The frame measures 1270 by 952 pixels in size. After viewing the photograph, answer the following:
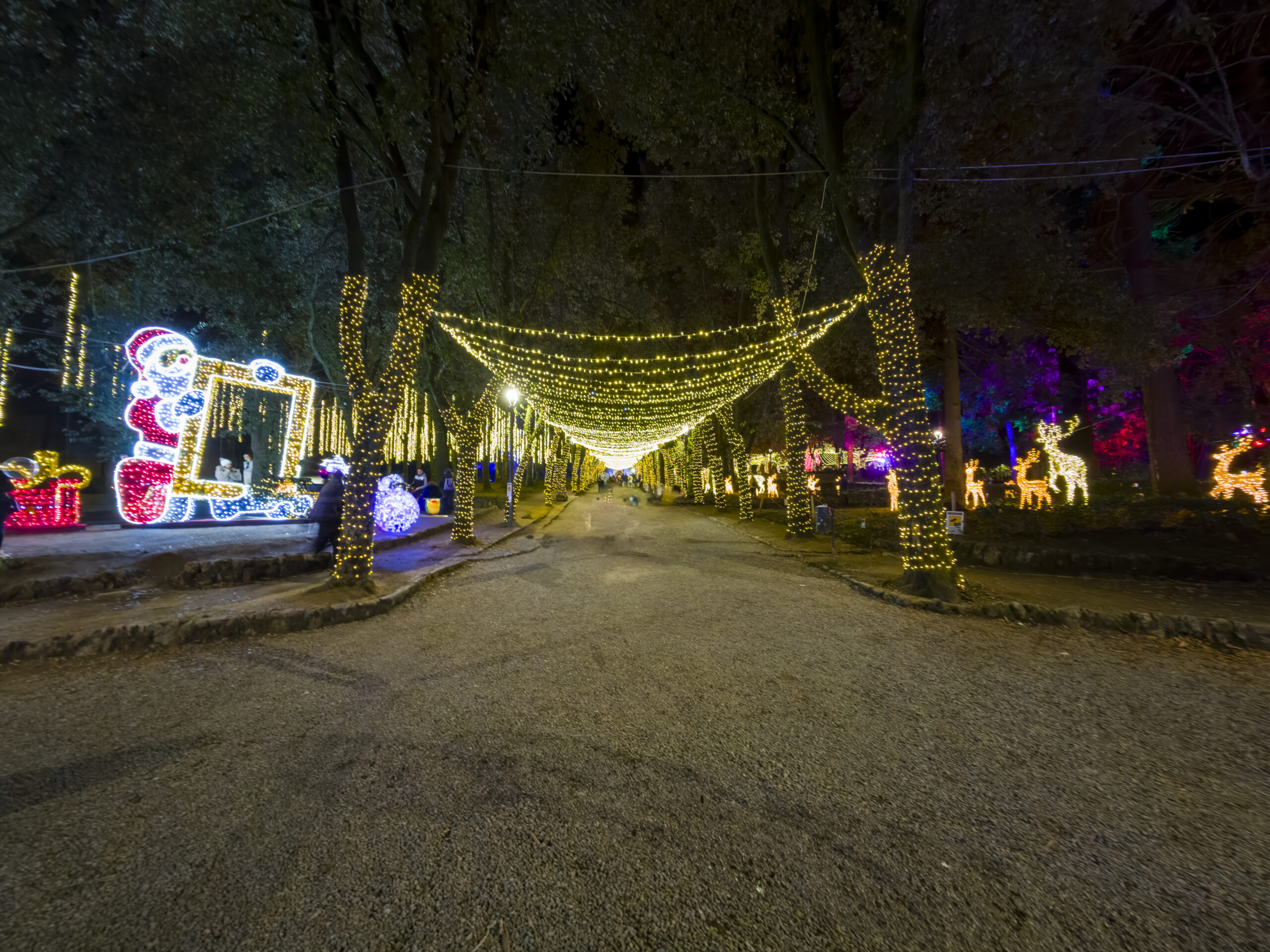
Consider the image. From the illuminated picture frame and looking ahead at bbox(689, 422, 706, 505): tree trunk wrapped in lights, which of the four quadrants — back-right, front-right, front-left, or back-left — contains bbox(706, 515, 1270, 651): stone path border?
front-right

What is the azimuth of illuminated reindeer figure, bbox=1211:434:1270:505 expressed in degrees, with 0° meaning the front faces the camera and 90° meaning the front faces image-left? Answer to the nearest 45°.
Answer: approximately 90°

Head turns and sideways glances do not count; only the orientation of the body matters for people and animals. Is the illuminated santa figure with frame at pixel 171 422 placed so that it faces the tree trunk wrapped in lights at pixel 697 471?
no

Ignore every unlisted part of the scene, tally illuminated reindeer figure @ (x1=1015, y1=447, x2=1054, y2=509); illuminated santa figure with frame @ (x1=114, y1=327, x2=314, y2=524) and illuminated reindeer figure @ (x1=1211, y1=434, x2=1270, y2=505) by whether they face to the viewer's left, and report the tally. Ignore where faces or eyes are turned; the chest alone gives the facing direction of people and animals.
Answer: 2

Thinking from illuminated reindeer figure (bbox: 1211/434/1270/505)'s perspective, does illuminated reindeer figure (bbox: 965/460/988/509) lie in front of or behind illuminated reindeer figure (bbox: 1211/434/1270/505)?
in front

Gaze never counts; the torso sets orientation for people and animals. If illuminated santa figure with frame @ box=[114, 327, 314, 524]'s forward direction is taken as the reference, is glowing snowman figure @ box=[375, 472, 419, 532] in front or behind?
in front

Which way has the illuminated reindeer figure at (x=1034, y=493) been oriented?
to the viewer's left

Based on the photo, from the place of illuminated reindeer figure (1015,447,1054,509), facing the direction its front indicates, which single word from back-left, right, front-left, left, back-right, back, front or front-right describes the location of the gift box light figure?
front-left

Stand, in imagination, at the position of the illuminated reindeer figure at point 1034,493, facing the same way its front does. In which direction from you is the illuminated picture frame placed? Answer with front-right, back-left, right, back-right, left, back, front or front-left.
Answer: front-left

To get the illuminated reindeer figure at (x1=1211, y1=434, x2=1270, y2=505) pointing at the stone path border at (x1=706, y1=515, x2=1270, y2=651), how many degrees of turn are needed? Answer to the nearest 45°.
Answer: approximately 90° to its left

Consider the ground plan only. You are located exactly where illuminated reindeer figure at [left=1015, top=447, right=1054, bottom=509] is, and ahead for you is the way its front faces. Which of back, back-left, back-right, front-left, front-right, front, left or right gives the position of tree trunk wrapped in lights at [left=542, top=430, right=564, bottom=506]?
front
